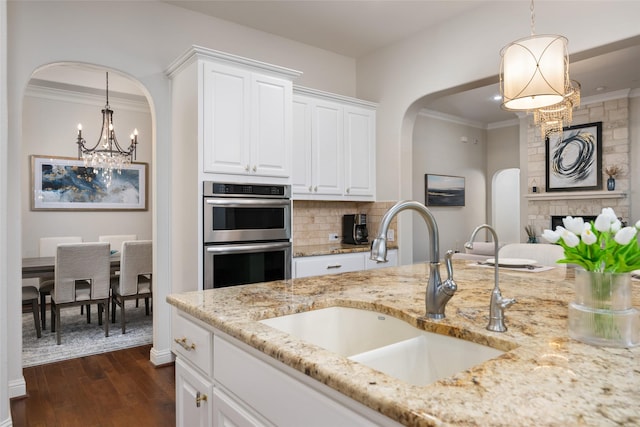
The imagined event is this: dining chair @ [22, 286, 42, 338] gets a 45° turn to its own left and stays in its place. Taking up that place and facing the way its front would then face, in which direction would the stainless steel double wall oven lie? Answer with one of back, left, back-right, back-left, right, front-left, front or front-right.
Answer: right

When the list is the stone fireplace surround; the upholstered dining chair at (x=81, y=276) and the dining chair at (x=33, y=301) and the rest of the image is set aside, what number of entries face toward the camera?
1

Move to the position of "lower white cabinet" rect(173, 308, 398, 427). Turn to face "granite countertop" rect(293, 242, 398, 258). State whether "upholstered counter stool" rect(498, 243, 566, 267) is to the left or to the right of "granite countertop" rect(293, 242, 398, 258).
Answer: right

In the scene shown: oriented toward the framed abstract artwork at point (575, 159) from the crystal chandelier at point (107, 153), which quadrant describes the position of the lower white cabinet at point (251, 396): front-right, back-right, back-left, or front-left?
front-right

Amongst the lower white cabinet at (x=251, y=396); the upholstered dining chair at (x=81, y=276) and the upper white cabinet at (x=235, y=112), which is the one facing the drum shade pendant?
the upper white cabinet

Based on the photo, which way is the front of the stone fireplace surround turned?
toward the camera

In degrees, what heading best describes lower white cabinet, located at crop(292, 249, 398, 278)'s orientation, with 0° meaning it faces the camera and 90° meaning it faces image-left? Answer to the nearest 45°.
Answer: approximately 315°

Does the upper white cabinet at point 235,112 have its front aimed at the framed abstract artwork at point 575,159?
no

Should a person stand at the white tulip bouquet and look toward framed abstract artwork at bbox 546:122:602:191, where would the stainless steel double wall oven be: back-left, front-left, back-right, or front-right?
front-left

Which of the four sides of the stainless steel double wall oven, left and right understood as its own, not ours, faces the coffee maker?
left

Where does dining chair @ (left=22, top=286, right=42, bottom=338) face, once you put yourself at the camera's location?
facing to the right of the viewer

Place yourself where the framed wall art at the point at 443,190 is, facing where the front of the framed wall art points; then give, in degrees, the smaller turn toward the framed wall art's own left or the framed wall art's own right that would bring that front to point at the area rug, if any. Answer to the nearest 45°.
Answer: approximately 90° to the framed wall art's own right

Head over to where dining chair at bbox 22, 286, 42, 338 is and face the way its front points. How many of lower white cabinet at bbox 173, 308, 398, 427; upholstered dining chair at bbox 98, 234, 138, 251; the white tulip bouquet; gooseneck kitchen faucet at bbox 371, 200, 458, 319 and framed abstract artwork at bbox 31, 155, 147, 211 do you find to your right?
3

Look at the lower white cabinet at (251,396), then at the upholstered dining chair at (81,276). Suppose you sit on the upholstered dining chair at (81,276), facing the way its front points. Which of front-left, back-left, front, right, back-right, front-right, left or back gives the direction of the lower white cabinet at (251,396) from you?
back

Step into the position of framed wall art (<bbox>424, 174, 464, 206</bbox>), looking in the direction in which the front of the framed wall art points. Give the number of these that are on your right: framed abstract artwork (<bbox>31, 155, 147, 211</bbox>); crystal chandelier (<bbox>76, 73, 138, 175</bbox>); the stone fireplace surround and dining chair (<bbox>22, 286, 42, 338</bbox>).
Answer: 3

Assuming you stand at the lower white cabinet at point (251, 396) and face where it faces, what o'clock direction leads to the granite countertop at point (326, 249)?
The granite countertop is roughly at 5 o'clock from the lower white cabinet.

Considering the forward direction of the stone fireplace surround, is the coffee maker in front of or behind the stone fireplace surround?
in front

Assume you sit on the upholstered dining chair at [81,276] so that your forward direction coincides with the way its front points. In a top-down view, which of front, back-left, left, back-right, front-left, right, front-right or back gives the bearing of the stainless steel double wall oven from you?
back-right

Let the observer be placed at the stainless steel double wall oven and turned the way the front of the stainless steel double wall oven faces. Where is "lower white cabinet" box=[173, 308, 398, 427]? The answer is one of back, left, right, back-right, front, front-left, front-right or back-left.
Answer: front-right

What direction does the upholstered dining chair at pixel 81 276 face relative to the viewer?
away from the camera

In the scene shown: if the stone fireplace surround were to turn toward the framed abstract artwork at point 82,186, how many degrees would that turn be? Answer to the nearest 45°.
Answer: approximately 45° to its right
